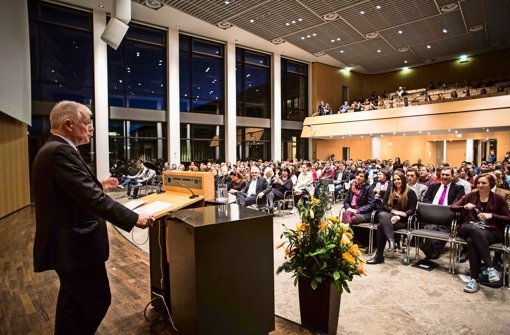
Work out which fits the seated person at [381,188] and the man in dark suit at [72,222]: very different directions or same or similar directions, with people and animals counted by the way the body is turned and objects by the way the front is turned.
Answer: very different directions

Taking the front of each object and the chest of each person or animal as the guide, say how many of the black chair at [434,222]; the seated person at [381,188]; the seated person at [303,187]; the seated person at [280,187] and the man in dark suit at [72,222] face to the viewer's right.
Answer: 1

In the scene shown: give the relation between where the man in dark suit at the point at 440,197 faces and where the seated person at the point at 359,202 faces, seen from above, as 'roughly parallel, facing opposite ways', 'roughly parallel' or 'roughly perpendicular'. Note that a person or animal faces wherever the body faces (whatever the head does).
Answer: roughly parallel

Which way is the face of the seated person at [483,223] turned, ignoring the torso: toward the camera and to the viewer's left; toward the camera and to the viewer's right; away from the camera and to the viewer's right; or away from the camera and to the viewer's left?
toward the camera and to the viewer's left

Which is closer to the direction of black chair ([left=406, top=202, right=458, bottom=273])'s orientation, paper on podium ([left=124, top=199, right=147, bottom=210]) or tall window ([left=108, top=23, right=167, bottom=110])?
the paper on podium

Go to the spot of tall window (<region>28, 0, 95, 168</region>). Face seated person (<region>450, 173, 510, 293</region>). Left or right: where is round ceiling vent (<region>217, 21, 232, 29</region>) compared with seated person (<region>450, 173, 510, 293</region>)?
left

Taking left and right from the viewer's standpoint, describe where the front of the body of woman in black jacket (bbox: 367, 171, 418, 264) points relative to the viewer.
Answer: facing the viewer and to the left of the viewer

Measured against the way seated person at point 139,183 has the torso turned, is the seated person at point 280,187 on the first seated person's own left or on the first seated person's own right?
on the first seated person's own left

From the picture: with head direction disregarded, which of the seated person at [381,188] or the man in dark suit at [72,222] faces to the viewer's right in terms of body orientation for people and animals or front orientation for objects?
the man in dark suit

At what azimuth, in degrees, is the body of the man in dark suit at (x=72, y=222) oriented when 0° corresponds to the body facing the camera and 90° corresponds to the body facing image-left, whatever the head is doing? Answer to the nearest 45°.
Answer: approximately 270°

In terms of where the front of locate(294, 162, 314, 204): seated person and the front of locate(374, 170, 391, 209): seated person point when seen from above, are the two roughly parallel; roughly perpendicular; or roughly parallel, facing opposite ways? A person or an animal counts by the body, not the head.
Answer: roughly parallel

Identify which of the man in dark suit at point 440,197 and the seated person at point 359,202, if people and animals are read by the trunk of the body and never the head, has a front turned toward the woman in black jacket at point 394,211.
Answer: the man in dark suit

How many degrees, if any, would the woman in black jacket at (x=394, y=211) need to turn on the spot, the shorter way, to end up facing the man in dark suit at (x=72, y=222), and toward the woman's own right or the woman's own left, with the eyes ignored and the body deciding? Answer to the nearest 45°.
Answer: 0° — they already face them

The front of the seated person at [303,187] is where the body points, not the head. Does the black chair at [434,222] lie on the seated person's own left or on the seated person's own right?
on the seated person's own left

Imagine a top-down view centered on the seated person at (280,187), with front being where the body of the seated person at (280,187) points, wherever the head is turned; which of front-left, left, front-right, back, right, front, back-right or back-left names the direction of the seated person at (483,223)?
left

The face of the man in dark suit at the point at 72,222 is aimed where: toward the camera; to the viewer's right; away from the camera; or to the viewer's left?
to the viewer's right
